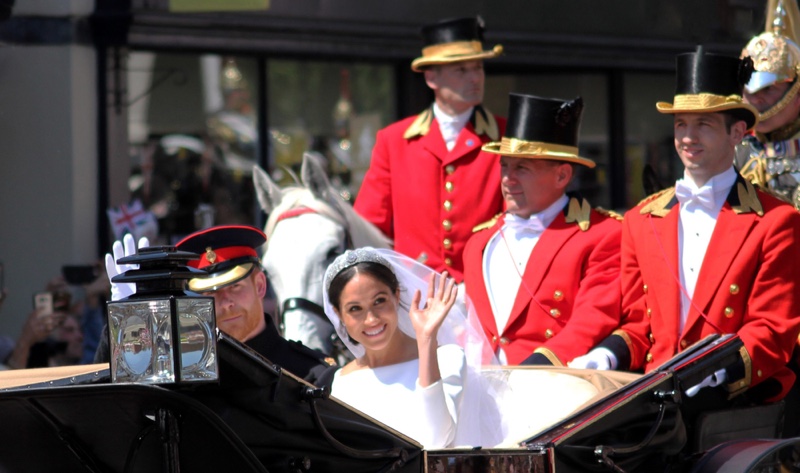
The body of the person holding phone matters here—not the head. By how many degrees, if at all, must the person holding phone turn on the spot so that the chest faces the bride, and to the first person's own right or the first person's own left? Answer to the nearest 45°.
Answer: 0° — they already face them

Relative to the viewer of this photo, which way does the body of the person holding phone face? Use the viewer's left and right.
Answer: facing the viewer

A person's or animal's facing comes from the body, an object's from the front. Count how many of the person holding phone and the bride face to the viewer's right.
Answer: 0

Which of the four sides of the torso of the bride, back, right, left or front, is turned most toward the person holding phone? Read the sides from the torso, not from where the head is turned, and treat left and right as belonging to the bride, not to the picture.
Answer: right

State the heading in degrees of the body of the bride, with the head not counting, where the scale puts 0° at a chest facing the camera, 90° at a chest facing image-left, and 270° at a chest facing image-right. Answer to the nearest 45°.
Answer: approximately 45°
